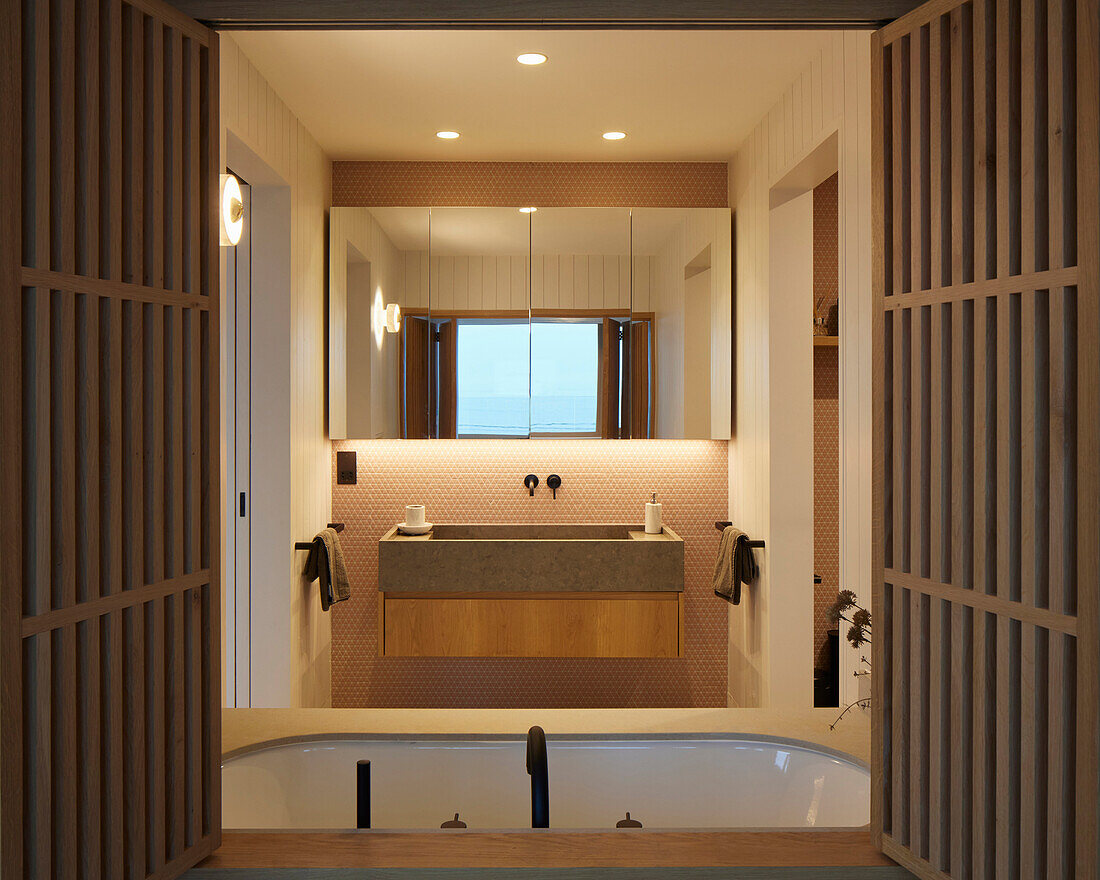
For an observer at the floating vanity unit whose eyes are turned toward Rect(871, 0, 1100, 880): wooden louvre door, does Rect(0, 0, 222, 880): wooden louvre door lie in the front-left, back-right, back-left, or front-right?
front-right

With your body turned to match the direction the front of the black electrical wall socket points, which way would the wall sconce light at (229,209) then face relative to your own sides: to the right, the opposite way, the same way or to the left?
to the left

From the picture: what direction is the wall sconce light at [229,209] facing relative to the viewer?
to the viewer's right

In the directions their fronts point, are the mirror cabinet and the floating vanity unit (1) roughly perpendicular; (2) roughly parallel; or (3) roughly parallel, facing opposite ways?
roughly parallel

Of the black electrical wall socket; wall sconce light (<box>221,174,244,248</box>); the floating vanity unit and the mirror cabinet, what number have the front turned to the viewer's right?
1

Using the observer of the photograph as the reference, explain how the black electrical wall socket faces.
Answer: facing the viewer

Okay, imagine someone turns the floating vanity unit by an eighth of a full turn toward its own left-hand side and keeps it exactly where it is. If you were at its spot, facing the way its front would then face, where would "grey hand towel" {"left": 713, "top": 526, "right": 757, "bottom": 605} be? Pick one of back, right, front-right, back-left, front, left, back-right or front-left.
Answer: front-left

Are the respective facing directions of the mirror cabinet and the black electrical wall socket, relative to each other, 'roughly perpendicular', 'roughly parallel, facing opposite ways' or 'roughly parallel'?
roughly parallel

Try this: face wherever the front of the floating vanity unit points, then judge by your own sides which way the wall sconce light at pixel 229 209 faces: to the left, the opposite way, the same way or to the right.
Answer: to the left

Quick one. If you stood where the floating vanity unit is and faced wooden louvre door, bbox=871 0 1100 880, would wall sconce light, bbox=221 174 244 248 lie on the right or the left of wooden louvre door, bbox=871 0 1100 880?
right

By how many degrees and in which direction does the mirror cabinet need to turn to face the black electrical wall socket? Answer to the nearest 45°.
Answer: approximately 90° to its right

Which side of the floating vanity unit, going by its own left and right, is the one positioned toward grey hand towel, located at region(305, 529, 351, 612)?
right

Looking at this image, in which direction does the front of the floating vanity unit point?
toward the camera

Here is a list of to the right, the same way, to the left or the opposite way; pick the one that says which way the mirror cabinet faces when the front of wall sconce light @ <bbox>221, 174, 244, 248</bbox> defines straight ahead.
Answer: to the right
